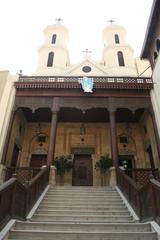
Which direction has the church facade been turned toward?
toward the camera

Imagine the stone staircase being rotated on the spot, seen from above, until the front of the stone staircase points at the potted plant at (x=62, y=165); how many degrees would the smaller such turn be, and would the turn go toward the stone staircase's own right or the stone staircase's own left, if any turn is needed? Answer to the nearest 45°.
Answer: approximately 180°

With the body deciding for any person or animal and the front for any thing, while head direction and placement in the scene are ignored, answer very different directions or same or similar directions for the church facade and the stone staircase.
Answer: same or similar directions

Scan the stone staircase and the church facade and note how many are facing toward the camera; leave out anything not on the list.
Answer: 2

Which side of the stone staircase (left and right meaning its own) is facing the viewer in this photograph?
front
